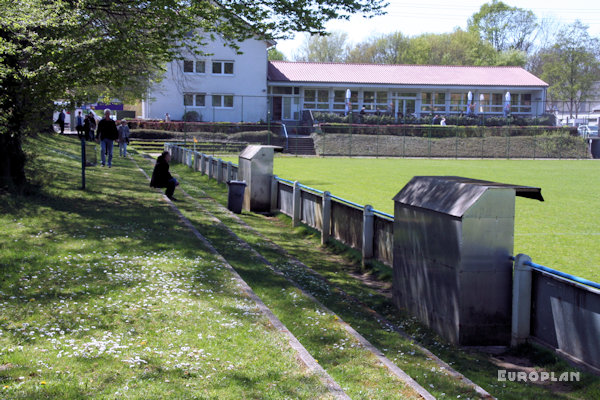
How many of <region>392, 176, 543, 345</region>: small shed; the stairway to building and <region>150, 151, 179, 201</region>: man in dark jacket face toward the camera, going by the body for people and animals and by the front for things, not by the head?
1

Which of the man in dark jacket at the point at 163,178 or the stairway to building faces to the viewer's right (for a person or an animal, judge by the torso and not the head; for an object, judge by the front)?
the man in dark jacket

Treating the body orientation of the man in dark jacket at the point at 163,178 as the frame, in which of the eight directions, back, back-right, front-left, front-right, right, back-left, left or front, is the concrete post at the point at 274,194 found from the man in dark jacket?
front

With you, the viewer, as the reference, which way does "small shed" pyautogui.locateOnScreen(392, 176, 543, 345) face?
facing away from the viewer and to the right of the viewer

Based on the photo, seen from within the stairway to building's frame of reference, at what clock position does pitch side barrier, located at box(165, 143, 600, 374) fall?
The pitch side barrier is roughly at 12 o'clock from the stairway to building.

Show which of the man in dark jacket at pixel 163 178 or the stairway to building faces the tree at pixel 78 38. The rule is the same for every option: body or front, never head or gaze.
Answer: the stairway to building

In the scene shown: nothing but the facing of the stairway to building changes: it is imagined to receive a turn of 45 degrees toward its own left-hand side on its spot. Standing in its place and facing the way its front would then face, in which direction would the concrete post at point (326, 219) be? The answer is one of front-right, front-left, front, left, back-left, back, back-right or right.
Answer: front-right

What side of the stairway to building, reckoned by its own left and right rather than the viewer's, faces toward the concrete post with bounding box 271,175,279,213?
front

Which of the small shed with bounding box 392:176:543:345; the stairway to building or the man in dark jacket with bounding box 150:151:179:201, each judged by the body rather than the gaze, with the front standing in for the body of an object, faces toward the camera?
the stairway to building

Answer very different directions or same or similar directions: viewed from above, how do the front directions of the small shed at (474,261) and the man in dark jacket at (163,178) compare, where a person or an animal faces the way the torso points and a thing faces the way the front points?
same or similar directions

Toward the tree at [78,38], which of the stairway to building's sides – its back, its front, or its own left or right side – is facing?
front

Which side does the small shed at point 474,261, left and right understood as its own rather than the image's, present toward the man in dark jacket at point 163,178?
left

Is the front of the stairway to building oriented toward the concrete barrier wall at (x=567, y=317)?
yes

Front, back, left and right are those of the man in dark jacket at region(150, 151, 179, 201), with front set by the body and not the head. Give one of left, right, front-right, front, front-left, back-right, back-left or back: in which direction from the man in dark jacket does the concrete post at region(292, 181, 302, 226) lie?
front-right

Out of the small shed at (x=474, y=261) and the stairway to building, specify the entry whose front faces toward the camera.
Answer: the stairway to building

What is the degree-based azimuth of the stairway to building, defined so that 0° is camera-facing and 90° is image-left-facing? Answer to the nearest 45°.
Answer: approximately 0°

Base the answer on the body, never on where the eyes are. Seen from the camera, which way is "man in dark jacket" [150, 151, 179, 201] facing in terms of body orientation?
to the viewer's right

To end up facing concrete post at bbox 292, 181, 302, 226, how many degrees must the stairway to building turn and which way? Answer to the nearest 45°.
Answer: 0° — it already faces it

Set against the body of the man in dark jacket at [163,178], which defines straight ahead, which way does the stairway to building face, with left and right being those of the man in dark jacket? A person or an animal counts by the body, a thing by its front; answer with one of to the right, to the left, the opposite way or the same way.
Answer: to the right
